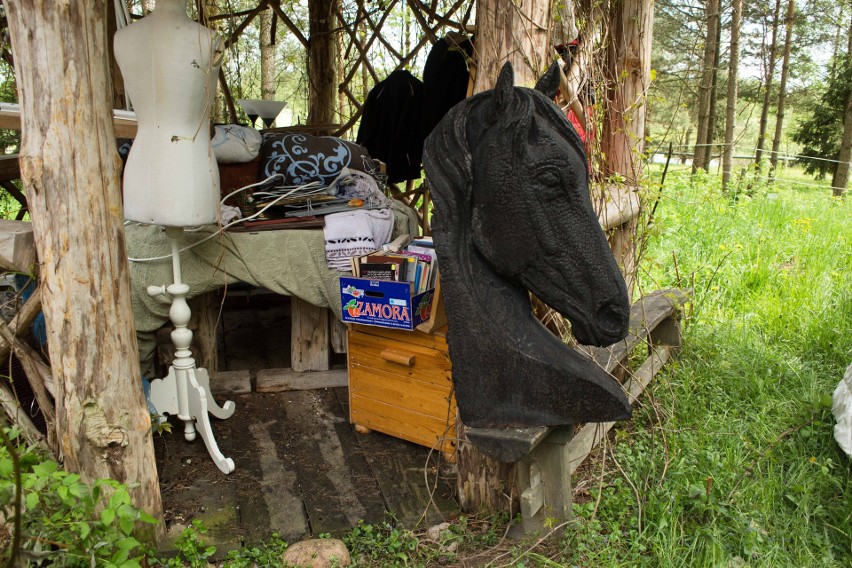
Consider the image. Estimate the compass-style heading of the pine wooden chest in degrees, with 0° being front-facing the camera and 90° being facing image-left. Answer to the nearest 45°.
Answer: approximately 45°

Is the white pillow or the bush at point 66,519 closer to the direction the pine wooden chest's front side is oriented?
the bush

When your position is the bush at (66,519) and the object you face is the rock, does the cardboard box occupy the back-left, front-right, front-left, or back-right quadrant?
front-left

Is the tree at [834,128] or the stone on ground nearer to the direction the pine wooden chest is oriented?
the stone on ground

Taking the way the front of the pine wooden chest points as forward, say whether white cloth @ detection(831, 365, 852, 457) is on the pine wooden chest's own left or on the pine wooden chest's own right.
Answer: on the pine wooden chest's own left

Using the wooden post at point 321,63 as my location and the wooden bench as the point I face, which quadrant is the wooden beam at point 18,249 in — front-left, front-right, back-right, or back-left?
front-right

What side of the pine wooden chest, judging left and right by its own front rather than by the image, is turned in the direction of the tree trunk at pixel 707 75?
back

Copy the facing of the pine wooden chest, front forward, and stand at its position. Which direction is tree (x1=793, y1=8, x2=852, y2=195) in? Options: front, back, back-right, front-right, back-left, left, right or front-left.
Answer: back
